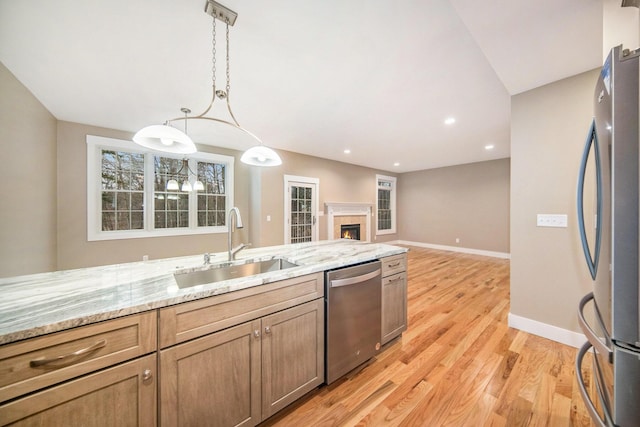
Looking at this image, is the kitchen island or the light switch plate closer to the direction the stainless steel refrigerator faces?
the kitchen island

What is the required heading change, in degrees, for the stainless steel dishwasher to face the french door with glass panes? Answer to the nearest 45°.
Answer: approximately 135° to its left

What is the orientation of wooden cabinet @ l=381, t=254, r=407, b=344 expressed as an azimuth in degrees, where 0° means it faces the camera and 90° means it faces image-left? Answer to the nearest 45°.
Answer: approximately 315°

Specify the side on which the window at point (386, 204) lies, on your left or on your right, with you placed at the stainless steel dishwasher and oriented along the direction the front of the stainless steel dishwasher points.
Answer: on your left

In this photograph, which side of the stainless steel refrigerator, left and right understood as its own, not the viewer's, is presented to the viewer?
left

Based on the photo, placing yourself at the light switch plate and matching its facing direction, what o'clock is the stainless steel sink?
The stainless steel sink is roughly at 1 o'clock from the light switch plate.

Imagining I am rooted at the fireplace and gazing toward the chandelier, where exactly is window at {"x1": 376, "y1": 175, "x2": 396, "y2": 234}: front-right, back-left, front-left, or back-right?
back-left
